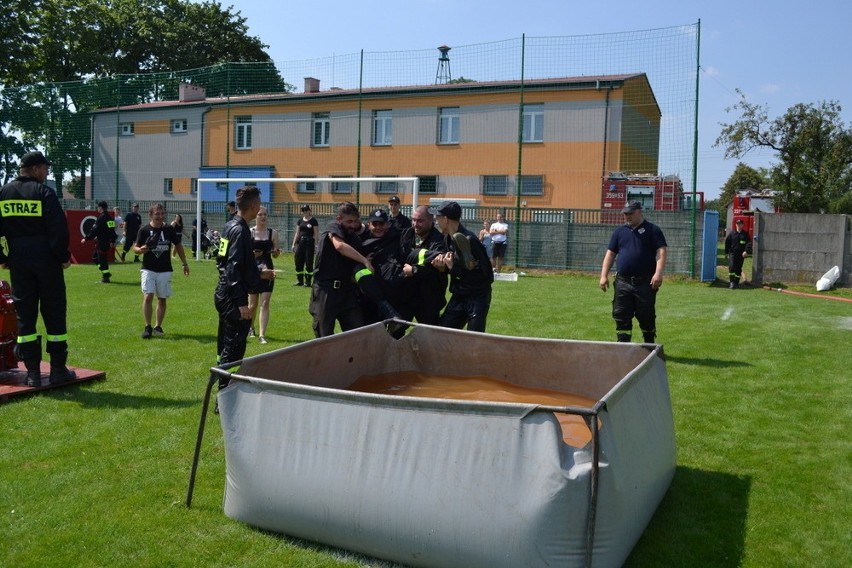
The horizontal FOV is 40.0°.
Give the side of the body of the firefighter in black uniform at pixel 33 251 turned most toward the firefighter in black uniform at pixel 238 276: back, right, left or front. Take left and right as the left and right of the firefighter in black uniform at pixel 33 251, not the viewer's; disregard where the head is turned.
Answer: right

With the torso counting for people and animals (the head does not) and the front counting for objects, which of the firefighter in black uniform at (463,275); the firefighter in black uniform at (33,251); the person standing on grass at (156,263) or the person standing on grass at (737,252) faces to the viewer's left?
the firefighter in black uniform at (463,275)

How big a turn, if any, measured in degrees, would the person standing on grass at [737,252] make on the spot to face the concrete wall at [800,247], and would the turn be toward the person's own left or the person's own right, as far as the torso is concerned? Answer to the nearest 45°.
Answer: approximately 135° to the person's own left

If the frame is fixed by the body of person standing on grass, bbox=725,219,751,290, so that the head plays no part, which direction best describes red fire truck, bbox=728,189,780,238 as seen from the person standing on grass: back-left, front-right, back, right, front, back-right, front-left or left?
back

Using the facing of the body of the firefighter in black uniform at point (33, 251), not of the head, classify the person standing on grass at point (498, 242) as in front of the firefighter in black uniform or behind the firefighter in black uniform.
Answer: in front

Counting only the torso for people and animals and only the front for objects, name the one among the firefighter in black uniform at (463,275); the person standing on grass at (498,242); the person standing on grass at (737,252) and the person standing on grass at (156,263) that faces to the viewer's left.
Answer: the firefighter in black uniform

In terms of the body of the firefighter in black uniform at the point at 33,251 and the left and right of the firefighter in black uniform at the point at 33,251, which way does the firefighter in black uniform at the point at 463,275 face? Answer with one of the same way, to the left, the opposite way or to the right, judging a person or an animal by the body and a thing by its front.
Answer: to the left

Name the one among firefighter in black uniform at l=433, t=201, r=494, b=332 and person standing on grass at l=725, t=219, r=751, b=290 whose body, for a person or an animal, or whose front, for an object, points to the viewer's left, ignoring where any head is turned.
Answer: the firefighter in black uniform

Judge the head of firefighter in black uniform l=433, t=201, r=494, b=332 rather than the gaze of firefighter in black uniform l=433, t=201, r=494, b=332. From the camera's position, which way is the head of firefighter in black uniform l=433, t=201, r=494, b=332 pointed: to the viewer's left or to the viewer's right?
to the viewer's left

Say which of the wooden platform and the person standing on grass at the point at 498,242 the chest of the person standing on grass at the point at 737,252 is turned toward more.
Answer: the wooden platform
